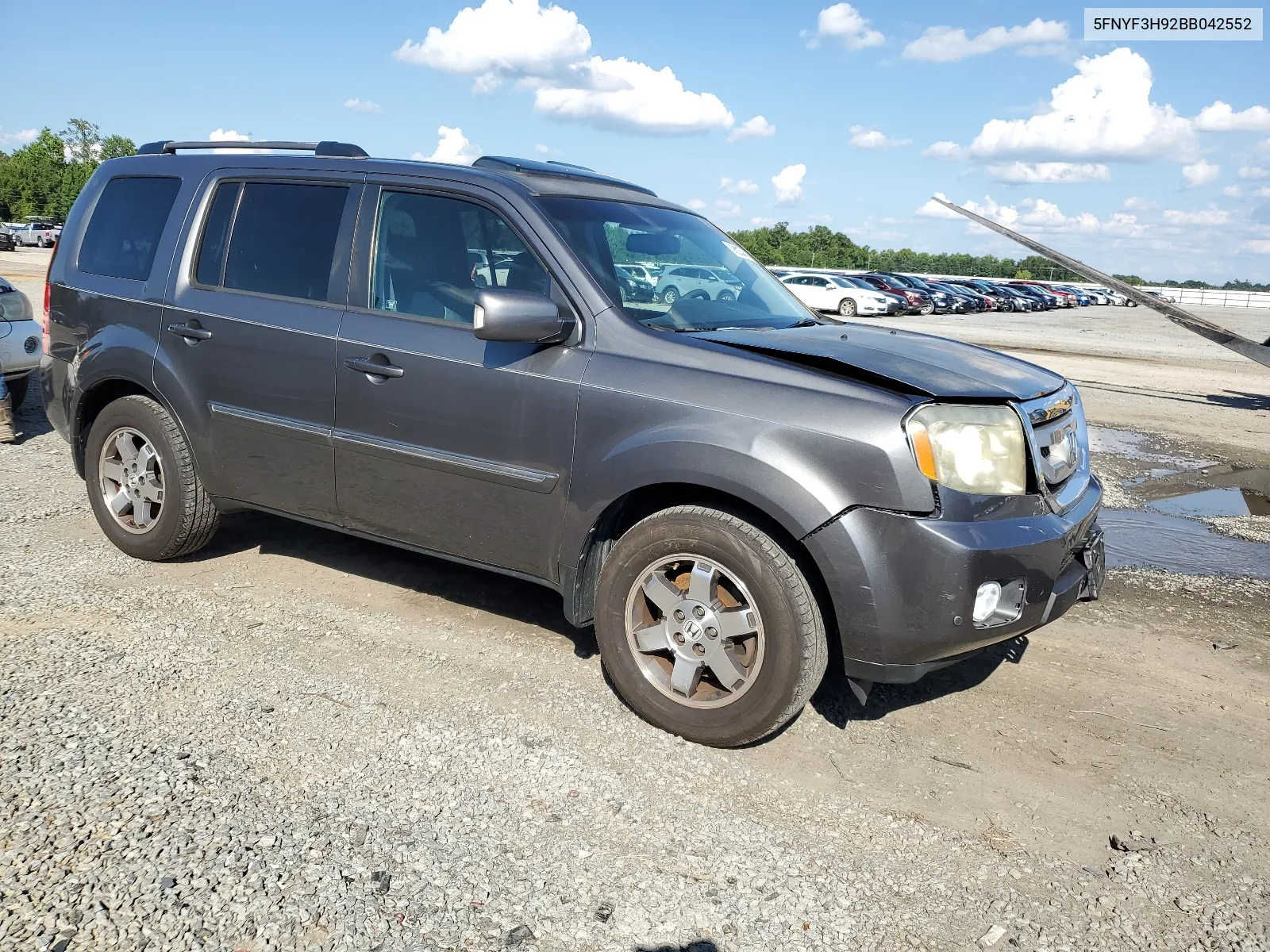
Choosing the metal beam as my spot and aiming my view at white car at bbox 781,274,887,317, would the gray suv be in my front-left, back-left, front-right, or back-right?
back-left

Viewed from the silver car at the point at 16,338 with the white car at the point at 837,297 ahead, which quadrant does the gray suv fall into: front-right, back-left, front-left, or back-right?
back-right

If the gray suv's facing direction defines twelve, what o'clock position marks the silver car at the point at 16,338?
The silver car is roughly at 6 o'clock from the gray suv.

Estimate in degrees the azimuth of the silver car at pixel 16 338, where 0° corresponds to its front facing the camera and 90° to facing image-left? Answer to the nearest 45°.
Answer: approximately 315°

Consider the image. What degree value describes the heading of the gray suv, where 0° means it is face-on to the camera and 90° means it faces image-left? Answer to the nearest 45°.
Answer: approximately 315°

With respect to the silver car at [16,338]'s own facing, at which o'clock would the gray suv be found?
The gray suv is roughly at 1 o'clock from the silver car.
